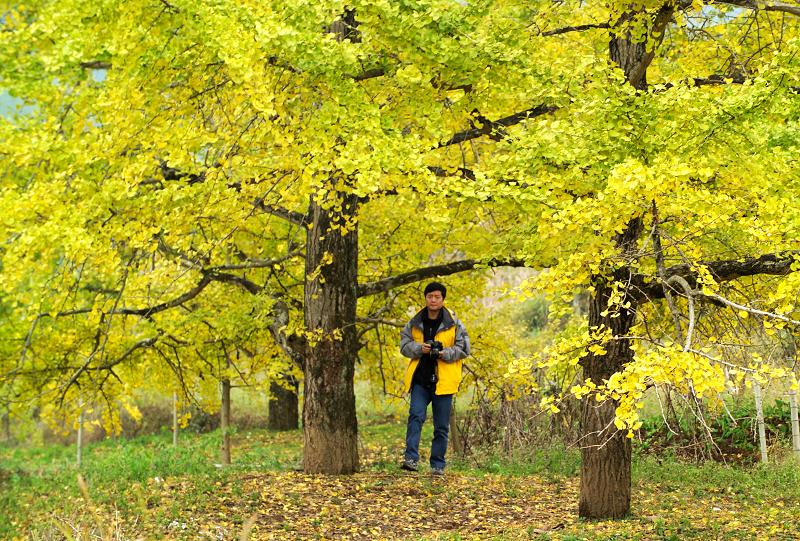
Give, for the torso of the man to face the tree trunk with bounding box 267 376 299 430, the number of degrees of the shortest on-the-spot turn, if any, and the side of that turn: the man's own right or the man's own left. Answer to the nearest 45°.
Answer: approximately 180°

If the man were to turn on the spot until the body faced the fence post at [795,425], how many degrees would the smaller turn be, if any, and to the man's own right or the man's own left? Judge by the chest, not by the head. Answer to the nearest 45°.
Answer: approximately 135° to the man's own left

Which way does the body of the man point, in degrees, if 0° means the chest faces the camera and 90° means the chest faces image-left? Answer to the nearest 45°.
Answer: approximately 0°
